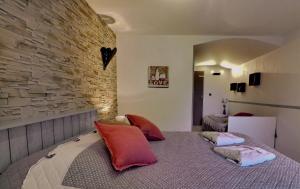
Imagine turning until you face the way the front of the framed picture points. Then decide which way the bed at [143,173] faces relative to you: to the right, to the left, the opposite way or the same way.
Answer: to the left

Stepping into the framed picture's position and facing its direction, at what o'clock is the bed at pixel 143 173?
The bed is roughly at 12 o'clock from the framed picture.

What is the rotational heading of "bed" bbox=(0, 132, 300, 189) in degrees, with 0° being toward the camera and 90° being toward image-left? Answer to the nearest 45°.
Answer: approximately 270°

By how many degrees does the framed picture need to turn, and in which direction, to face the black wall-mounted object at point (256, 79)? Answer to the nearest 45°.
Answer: approximately 90° to its left

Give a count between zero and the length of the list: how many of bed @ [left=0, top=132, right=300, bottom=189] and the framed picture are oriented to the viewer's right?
1

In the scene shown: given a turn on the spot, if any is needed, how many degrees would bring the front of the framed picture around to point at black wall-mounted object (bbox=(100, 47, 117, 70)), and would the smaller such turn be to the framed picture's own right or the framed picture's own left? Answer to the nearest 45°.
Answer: approximately 45° to the framed picture's own right

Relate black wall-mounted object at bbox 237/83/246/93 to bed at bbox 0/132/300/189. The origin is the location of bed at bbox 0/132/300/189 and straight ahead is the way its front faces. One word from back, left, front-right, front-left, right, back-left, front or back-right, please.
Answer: front-left

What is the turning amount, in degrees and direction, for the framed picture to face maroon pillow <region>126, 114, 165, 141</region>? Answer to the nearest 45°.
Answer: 0° — it already faces it
